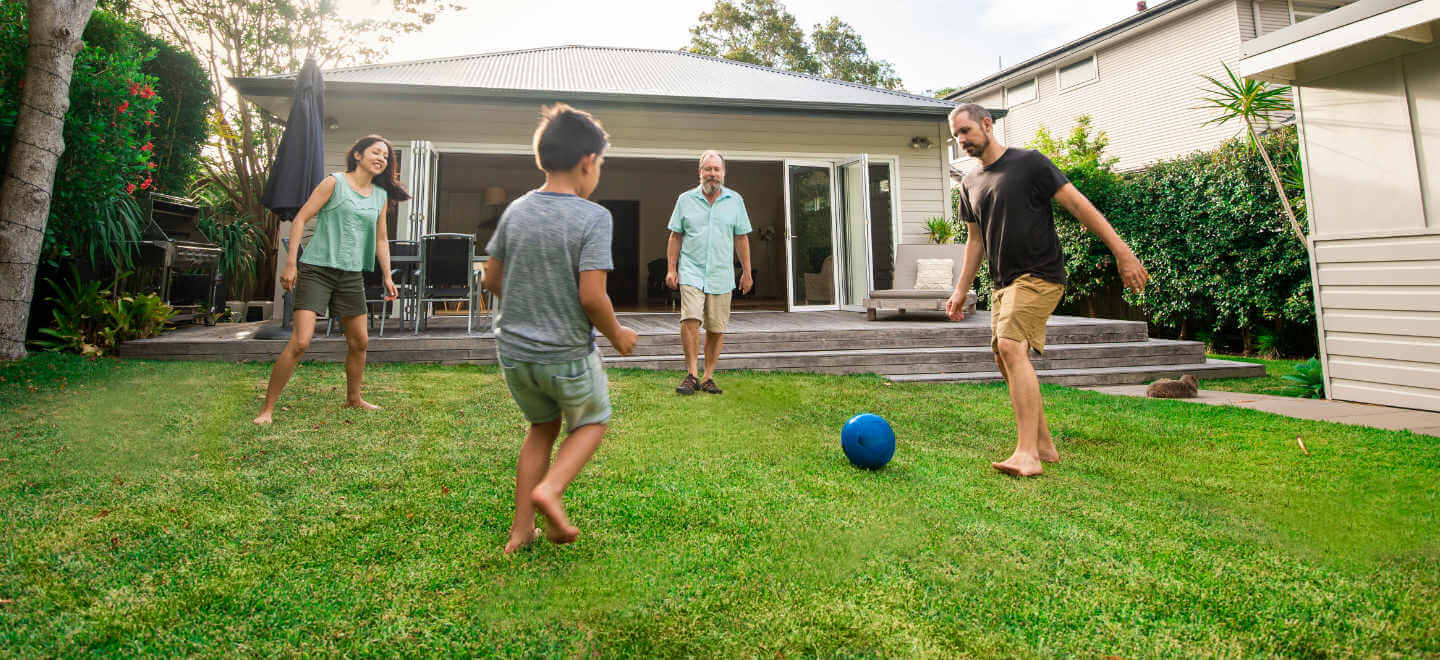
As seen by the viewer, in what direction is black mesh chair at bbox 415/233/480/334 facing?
away from the camera

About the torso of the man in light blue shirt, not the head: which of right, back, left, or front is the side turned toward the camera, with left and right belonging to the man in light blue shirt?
front

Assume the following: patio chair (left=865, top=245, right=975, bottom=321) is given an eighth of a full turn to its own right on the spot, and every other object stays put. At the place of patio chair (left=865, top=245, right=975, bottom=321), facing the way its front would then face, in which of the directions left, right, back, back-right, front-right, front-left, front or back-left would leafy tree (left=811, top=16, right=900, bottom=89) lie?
right

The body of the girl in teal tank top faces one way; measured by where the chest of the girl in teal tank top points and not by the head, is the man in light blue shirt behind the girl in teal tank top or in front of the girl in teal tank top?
in front

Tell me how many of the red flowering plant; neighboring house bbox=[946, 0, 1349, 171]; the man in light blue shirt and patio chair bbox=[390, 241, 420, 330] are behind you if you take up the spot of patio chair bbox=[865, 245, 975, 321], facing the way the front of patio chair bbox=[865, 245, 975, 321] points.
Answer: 1

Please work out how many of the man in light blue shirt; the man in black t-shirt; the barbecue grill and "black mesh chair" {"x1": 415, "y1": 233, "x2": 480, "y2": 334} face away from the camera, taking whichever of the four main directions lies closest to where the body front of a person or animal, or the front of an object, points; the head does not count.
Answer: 1

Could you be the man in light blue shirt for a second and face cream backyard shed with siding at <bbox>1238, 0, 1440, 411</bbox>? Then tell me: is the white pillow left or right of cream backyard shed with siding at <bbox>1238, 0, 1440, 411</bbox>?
left

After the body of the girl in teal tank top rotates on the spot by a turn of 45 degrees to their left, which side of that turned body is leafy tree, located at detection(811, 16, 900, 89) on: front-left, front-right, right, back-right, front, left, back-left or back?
front-left

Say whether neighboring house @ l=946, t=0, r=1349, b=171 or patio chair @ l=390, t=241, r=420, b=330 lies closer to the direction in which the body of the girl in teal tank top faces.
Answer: the neighboring house

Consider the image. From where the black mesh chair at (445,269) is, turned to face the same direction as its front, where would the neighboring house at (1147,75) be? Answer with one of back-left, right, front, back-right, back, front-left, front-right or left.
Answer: right

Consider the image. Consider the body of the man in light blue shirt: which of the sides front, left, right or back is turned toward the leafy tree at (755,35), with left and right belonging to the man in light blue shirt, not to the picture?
back

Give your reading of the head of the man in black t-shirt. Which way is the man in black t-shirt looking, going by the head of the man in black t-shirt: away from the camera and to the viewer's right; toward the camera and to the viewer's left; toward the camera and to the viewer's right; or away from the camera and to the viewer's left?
toward the camera and to the viewer's left

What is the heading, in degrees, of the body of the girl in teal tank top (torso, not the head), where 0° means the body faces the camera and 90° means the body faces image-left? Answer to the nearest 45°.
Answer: approximately 315°
